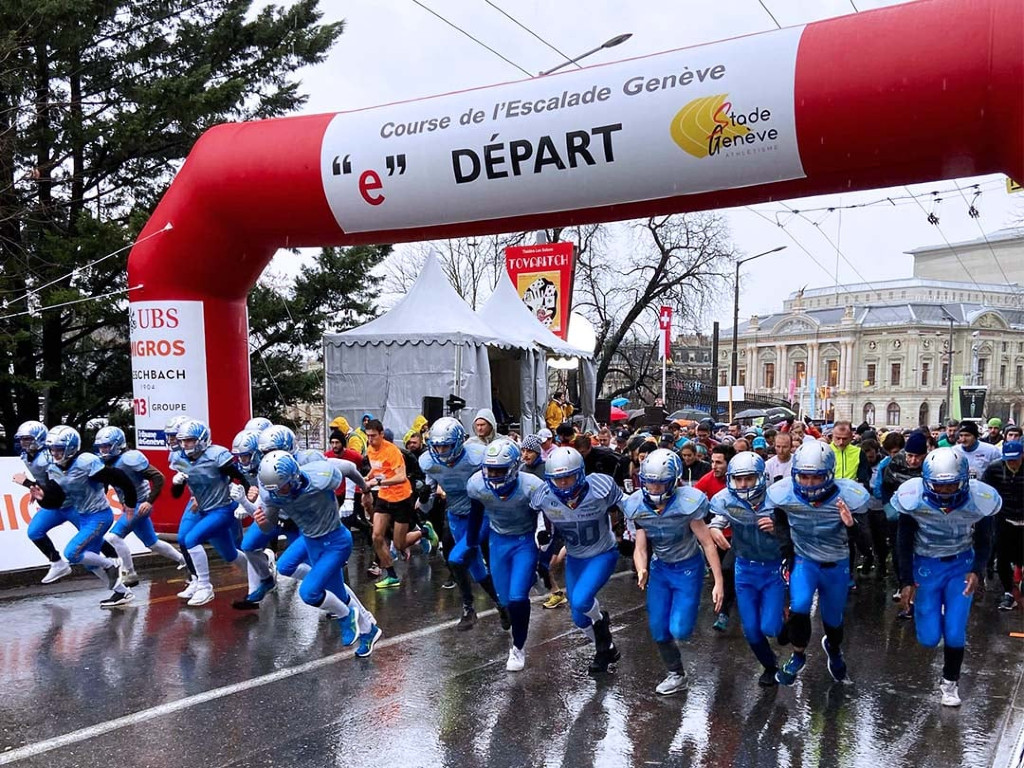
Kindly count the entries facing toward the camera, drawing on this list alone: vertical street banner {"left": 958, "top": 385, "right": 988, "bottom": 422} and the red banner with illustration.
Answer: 2

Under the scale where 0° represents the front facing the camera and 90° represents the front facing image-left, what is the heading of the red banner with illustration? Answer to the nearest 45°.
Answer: approximately 0°

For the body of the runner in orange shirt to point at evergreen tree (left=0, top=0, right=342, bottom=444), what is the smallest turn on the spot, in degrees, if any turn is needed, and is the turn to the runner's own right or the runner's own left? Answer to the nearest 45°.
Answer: approximately 90° to the runner's own right

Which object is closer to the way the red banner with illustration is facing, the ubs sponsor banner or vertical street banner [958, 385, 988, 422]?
the ubs sponsor banner

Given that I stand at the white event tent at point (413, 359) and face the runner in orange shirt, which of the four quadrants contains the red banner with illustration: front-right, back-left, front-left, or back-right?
back-left

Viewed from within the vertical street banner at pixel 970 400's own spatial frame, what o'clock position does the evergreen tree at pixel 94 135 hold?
The evergreen tree is roughly at 1 o'clock from the vertical street banner.
